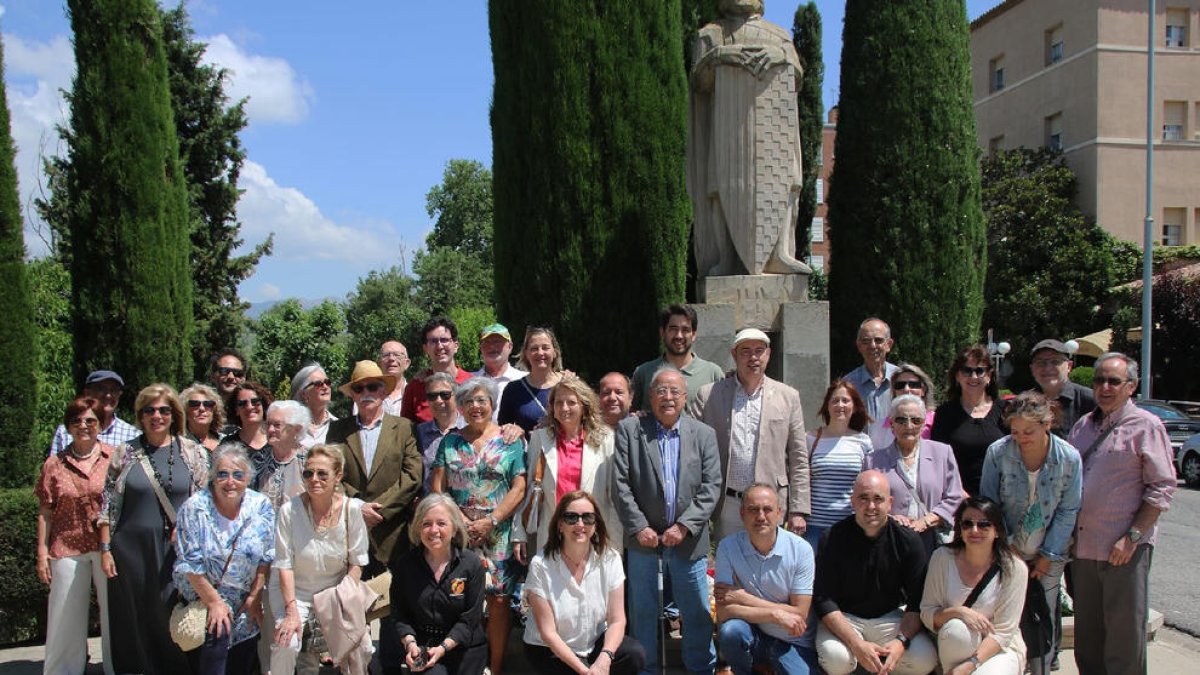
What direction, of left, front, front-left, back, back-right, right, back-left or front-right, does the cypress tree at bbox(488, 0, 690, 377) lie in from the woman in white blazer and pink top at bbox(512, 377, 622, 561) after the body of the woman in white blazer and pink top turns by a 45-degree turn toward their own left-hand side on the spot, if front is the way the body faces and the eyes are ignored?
back-left

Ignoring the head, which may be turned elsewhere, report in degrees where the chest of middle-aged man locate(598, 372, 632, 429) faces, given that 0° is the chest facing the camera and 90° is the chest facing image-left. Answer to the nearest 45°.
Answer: approximately 0°

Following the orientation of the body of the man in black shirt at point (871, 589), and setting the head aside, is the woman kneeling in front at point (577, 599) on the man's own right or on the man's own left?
on the man's own right

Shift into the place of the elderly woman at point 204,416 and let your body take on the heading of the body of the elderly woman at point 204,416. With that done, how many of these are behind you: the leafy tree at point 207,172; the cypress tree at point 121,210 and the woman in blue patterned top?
2

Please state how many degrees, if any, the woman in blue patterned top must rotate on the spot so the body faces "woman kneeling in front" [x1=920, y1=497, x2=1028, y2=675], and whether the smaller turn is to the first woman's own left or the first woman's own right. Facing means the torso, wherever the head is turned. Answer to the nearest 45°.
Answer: approximately 45° to the first woman's own left
